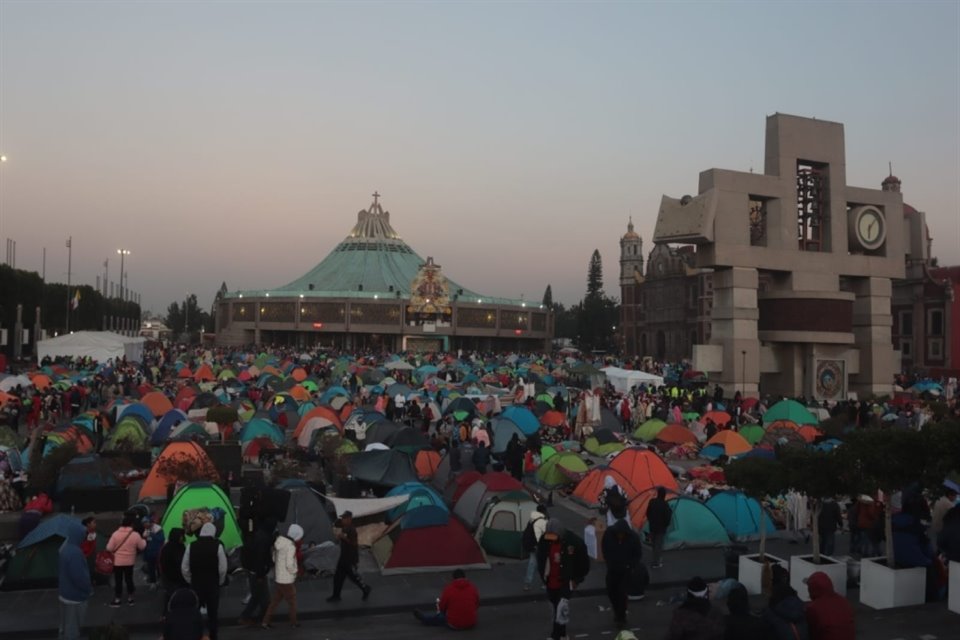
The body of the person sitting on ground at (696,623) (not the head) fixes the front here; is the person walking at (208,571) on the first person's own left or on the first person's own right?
on the first person's own left

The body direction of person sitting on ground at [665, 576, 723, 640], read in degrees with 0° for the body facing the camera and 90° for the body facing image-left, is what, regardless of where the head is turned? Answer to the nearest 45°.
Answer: approximately 180°

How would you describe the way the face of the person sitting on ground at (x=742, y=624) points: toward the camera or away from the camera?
away from the camera
